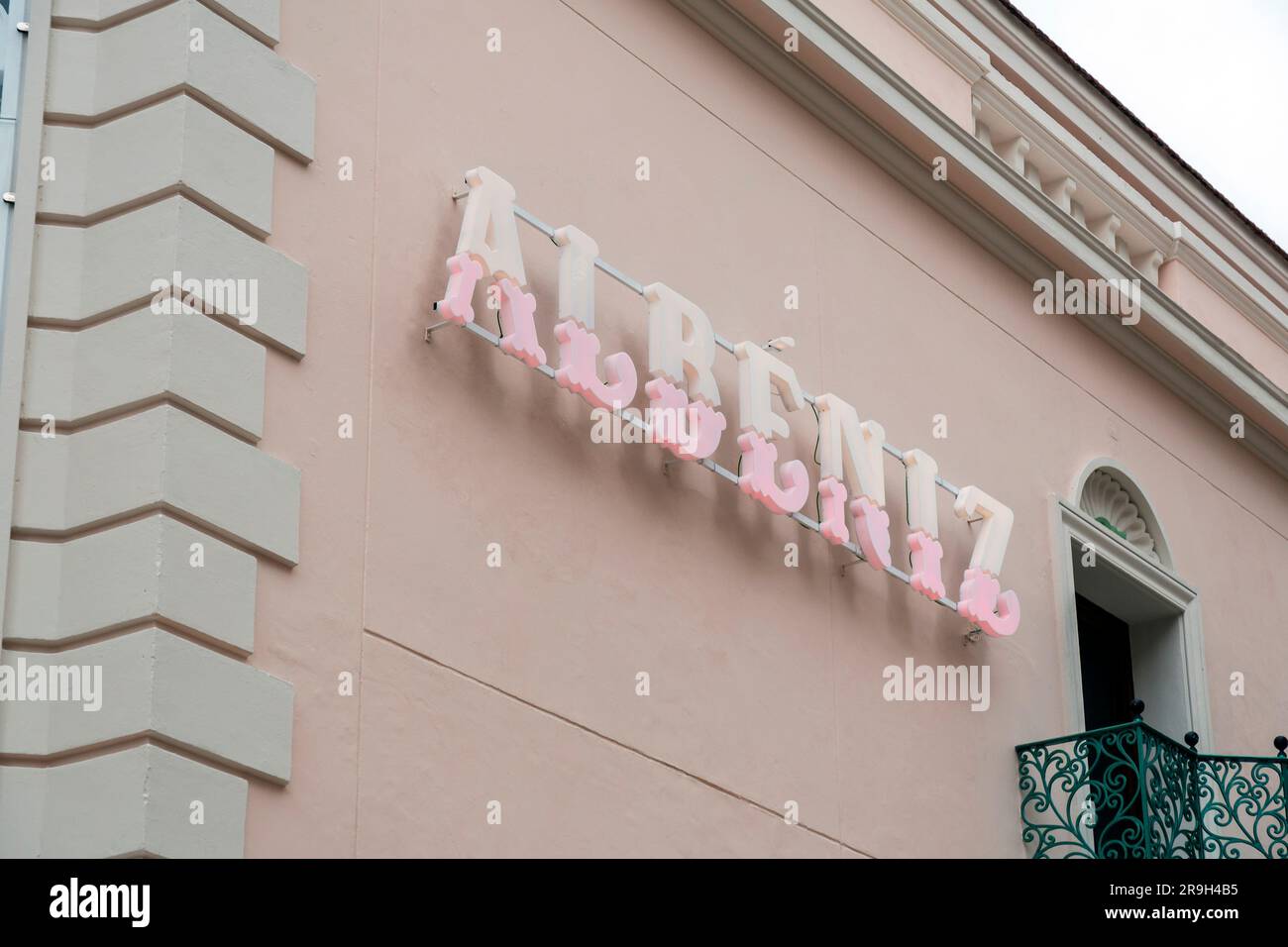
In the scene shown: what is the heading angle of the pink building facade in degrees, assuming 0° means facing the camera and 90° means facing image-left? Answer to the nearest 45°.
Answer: approximately 315°
